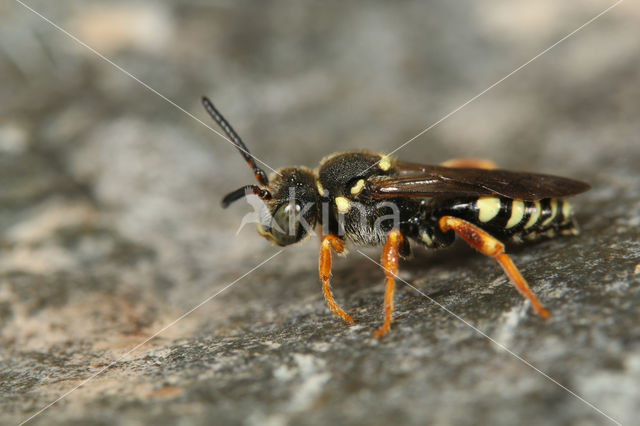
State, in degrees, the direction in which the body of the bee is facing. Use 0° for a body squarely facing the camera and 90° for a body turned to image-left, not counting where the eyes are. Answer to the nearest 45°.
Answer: approximately 90°
